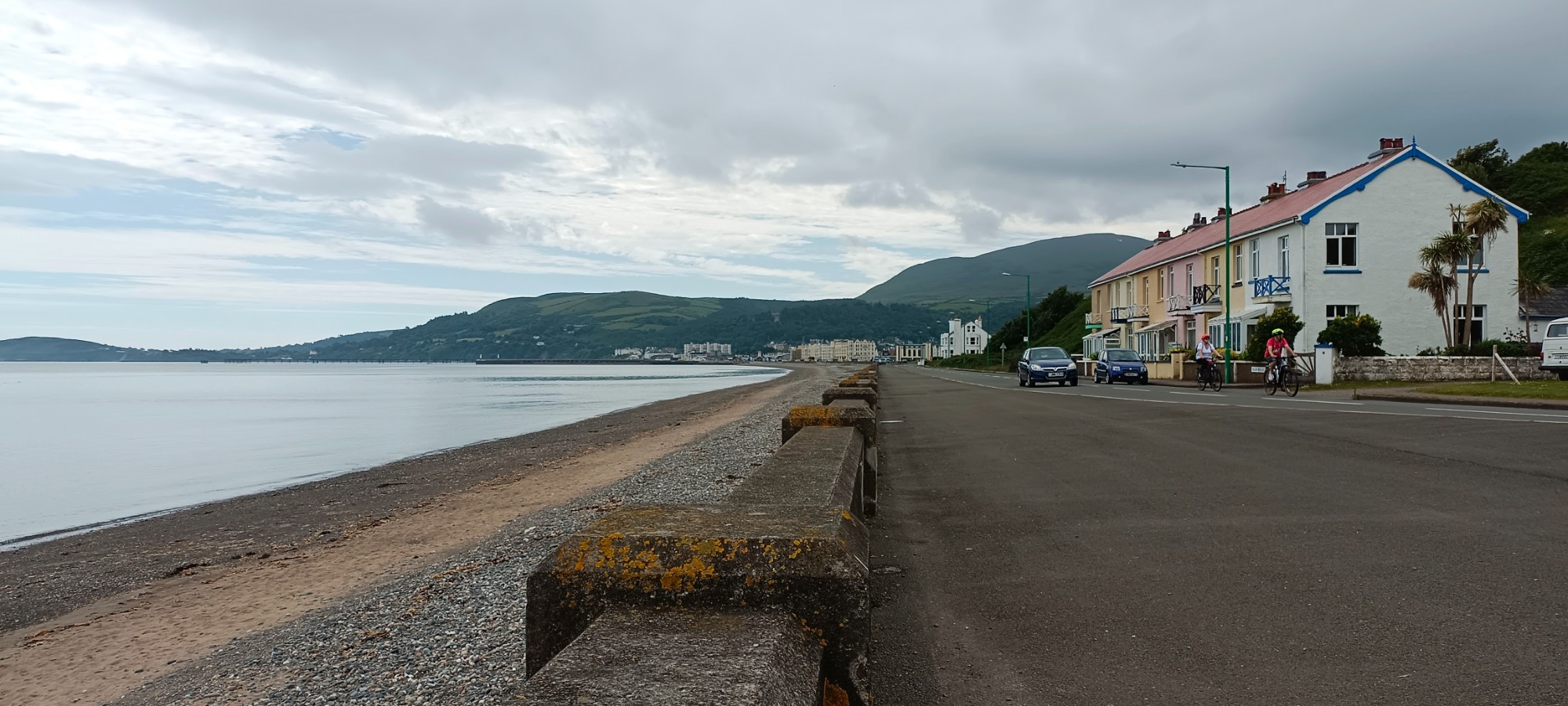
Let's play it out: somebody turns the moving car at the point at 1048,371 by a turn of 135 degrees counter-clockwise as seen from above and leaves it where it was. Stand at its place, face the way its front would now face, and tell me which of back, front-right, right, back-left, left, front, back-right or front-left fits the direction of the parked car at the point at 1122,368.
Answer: front-right

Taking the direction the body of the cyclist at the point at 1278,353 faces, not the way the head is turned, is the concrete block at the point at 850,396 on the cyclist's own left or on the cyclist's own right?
on the cyclist's own right

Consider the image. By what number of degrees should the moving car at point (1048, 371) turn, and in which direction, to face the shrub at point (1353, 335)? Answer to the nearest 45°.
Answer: approximately 45° to its left

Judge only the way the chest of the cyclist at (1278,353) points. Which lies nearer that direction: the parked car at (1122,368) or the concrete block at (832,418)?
the concrete block

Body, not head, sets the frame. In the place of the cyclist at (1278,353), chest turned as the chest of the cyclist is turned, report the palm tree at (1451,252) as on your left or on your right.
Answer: on your left

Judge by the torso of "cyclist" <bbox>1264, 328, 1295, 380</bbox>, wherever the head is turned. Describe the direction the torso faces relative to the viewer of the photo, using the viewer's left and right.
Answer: facing the viewer and to the right of the viewer

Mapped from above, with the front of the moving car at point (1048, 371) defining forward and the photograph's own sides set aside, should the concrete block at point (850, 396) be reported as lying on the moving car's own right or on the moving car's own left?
on the moving car's own right

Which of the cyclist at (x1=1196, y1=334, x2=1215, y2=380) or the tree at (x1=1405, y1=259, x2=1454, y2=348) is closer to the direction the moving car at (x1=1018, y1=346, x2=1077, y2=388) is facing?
the cyclist

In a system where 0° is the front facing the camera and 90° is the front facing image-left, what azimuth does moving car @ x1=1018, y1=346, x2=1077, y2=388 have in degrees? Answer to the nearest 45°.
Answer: approximately 315°

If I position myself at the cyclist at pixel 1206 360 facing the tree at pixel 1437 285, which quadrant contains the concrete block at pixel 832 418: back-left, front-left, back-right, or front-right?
back-right
